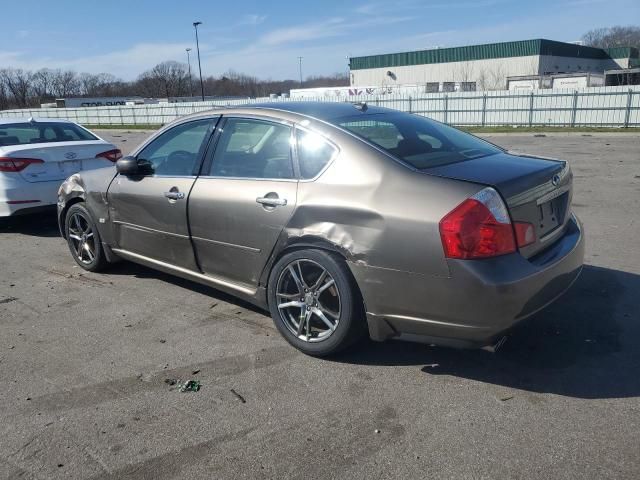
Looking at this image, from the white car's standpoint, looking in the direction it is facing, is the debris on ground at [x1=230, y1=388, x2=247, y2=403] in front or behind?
behind

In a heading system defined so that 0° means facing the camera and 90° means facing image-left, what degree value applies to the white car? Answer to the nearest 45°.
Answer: approximately 135°

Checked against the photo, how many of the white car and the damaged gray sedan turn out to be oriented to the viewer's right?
0

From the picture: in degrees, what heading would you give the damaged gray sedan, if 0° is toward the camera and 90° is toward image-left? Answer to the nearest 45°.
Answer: approximately 135°

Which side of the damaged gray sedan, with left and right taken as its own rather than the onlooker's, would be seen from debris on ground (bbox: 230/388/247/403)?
left

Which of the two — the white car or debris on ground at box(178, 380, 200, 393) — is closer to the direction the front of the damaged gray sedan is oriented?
the white car

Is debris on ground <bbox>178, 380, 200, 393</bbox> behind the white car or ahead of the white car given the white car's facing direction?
behind

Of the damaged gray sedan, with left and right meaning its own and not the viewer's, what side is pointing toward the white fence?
right
